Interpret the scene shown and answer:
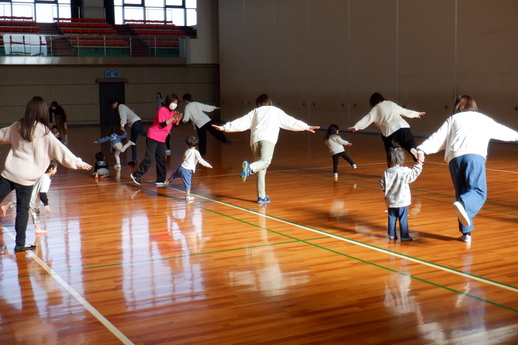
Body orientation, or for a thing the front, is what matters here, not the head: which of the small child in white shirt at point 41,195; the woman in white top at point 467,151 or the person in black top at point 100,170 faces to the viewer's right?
the small child in white shirt at point 41,195

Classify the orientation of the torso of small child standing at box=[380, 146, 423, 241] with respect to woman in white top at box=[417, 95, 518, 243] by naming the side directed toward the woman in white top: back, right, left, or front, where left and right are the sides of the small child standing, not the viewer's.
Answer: right

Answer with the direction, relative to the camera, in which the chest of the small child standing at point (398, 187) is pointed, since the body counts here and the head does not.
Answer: away from the camera

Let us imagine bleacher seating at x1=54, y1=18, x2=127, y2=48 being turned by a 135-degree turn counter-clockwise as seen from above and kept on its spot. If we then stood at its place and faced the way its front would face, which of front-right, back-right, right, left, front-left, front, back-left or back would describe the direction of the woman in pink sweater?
back

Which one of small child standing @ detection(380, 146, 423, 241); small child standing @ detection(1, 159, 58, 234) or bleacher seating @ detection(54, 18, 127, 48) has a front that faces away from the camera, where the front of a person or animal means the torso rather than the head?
small child standing @ detection(380, 146, 423, 241)

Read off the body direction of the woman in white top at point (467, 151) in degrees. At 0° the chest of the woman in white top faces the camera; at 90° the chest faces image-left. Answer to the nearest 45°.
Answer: approximately 180°

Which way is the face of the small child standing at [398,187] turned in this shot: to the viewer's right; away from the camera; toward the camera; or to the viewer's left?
away from the camera
